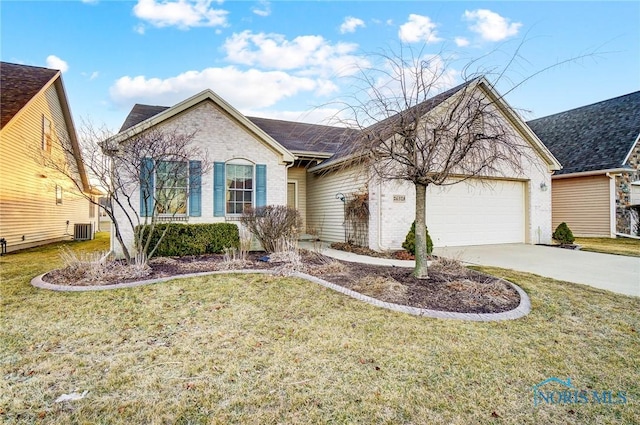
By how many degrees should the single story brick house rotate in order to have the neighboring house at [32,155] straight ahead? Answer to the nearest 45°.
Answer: approximately 90° to its right

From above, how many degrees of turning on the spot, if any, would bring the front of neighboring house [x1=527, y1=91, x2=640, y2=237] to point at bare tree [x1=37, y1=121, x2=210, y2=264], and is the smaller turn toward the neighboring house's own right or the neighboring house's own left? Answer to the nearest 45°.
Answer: approximately 90° to the neighboring house's own right
